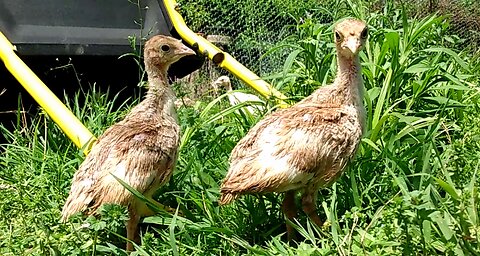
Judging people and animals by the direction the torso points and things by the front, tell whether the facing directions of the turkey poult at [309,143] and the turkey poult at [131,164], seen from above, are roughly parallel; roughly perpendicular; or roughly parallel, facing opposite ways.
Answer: roughly parallel

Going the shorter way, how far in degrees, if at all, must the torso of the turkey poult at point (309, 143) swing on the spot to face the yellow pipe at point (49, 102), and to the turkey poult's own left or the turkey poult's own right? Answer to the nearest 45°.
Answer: approximately 135° to the turkey poult's own left

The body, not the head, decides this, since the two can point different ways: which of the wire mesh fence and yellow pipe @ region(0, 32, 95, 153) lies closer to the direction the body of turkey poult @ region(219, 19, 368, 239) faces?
the wire mesh fence

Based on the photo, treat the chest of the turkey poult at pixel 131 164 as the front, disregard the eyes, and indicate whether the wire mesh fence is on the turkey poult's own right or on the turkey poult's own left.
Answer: on the turkey poult's own left

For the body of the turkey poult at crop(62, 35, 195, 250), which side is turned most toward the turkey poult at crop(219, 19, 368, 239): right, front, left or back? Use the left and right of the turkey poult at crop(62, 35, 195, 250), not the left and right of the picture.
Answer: front

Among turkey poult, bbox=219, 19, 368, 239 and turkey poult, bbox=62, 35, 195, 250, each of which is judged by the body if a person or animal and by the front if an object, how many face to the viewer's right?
2

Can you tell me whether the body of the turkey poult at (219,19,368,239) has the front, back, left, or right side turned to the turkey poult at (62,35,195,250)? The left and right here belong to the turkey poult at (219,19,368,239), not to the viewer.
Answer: back

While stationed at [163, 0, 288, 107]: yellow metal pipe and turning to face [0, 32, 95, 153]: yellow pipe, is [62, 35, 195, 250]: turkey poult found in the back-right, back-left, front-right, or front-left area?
front-left

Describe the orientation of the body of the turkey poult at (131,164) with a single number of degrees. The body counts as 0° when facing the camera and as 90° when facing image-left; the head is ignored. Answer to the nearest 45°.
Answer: approximately 270°

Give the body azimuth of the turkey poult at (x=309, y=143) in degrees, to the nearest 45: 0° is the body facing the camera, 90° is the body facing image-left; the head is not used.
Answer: approximately 270°

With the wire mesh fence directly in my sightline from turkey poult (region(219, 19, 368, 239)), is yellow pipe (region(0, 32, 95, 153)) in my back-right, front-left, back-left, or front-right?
front-left
